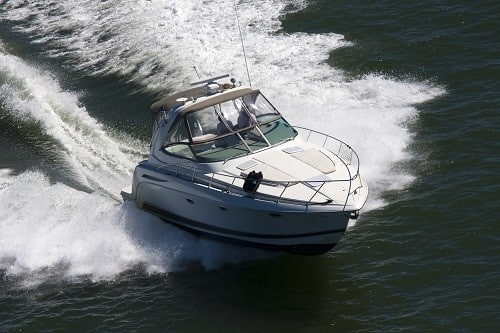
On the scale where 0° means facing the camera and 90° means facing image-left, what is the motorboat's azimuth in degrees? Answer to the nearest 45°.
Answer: approximately 315°
